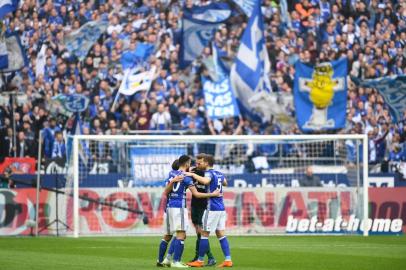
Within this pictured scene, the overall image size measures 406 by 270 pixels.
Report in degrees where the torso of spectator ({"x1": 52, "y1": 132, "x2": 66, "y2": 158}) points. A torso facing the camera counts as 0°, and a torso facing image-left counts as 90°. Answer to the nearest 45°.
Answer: approximately 0°

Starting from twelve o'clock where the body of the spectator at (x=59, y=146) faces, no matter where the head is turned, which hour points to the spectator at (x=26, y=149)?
the spectator at (x=26, y=149) is roughly at 4 o'clock from the spectator at (x=59, y=146).

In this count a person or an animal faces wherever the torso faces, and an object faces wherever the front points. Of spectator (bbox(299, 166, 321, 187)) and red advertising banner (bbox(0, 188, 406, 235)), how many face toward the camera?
2

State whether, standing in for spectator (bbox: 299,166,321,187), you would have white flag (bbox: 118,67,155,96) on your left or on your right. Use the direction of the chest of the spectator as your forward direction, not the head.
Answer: on your right

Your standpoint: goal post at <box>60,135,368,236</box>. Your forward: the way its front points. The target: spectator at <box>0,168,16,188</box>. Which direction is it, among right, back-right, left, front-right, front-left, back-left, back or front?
right

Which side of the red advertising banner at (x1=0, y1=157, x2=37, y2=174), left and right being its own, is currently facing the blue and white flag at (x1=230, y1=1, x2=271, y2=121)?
left

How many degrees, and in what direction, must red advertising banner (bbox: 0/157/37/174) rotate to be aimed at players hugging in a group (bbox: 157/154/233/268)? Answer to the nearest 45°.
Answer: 0° — it already faces them
